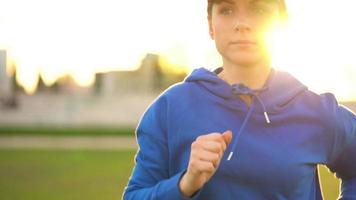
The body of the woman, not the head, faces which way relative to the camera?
toward the camera

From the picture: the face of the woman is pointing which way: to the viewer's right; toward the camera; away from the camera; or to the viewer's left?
toward the camera
